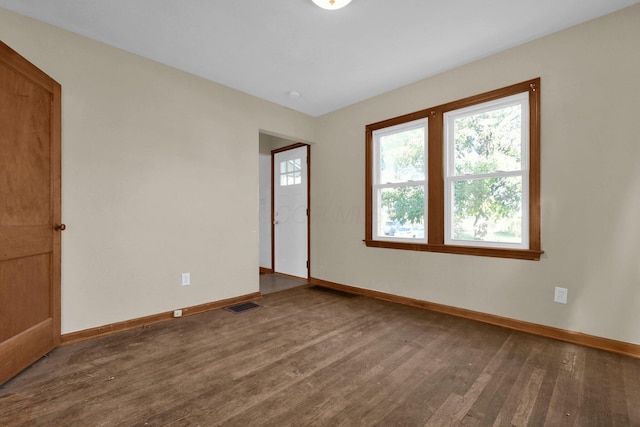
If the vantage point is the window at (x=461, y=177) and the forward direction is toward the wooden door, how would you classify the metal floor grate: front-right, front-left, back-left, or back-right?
front-right

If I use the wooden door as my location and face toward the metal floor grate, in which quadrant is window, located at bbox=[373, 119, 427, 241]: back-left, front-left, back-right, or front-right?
front-right

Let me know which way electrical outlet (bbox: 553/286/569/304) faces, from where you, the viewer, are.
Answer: facing the viewer

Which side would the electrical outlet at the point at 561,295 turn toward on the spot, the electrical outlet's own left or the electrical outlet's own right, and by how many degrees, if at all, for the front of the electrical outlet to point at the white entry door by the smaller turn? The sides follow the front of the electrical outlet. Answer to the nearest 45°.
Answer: approximately 90° to the electrical outlet's own right

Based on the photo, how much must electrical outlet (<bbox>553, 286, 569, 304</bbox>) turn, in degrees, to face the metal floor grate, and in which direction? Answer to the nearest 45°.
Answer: approximately 45° to its right

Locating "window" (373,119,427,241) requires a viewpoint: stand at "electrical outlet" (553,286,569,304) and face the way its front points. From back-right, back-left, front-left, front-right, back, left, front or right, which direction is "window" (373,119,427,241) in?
right

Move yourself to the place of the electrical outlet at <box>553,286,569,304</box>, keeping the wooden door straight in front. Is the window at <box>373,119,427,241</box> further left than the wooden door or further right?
right

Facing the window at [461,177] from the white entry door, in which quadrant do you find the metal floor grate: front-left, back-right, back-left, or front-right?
front-right

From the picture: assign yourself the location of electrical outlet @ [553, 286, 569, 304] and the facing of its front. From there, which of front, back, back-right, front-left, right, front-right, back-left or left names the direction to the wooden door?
front-right
